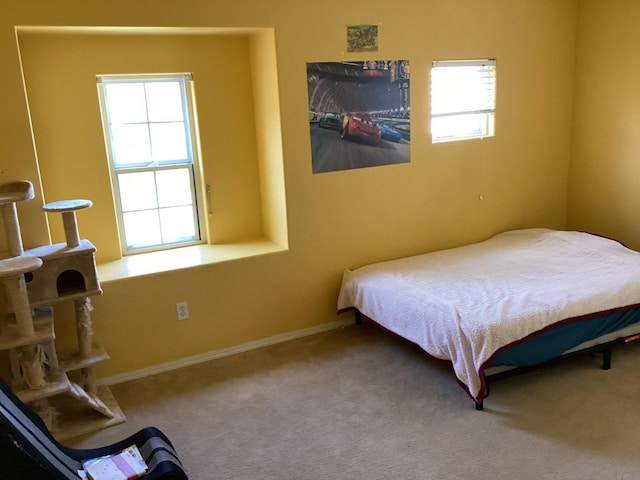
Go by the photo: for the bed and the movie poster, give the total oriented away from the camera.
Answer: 0

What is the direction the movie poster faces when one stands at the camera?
facing the viewer and to the right of the viewer

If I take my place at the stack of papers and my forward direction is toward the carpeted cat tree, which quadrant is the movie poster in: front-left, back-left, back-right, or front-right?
front-right

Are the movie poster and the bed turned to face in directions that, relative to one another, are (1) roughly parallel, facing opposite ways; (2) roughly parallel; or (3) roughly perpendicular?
roughly perpendicular

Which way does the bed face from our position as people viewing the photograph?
facing the viewer and to the left of the viewer

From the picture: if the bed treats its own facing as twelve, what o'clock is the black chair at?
The black chair is roughly at 12 o'clock from the bed.

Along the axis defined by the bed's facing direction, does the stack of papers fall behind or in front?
in front

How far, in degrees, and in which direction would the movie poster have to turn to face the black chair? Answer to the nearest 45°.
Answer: approximately 90° to its right
